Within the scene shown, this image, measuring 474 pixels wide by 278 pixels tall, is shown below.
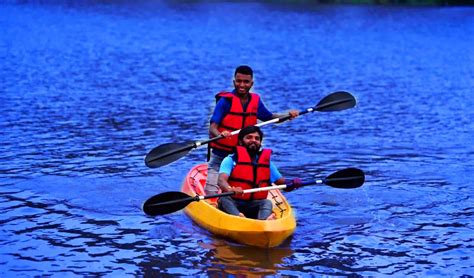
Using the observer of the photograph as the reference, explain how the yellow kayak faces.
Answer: facing the viewer and to the right of the viewer

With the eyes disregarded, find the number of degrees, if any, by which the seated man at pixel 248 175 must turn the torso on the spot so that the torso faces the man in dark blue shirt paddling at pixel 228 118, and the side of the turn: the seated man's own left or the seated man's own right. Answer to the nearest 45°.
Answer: approximately 180°

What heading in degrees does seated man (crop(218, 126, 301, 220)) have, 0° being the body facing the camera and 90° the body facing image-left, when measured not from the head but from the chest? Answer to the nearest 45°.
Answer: approximately 0°
